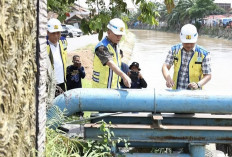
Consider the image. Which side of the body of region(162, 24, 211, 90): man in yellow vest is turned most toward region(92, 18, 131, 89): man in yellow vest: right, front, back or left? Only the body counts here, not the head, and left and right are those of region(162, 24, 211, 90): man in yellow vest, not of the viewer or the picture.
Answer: right

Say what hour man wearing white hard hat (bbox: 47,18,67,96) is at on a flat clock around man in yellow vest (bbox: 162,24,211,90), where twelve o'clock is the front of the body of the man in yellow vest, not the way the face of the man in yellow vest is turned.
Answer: The man wearing white hard hat is roughly at 3 o'clock from the man in yellow vest.

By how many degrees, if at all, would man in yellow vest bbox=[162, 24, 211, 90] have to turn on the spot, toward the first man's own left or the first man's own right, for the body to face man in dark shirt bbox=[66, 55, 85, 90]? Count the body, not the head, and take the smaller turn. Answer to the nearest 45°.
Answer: approximately 135° to the first man's own right

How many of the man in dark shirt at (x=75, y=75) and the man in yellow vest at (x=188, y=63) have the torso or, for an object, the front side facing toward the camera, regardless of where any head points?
2

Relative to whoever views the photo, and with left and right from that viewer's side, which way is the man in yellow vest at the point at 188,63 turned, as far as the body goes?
facing the viewer

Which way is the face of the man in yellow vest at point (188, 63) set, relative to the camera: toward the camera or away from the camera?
toward the camera

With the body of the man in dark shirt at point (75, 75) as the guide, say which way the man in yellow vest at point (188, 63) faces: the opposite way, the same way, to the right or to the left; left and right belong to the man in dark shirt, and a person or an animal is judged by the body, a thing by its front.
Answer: the same way

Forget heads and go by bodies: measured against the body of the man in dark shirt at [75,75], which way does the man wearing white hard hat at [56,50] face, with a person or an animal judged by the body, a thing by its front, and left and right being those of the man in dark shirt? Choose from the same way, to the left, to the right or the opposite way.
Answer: the same way

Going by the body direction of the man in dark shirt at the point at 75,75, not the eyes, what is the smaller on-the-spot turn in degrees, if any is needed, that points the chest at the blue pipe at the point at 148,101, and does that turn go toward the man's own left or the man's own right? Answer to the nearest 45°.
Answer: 0° — they already face it

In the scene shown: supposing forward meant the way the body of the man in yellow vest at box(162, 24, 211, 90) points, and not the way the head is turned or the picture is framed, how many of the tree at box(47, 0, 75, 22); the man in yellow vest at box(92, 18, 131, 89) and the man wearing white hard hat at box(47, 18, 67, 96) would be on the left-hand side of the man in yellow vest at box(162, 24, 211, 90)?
0

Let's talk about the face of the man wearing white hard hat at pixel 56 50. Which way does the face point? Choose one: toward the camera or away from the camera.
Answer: toward the camera

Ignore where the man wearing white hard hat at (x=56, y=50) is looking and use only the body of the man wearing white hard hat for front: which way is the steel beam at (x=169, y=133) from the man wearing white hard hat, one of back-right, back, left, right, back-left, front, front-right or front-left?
front-left

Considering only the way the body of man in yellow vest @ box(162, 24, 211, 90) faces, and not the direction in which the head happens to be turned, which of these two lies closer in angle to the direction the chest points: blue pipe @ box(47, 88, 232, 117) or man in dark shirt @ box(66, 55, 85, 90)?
the blue pipe

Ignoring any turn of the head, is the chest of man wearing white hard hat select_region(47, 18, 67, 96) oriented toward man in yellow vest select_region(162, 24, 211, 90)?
no

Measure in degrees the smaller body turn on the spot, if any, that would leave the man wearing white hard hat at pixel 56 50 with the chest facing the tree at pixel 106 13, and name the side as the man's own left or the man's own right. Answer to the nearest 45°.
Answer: approximately 135° to the man's own left

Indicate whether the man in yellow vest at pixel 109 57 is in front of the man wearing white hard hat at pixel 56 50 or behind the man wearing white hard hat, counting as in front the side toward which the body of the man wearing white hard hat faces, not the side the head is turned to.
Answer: in front
